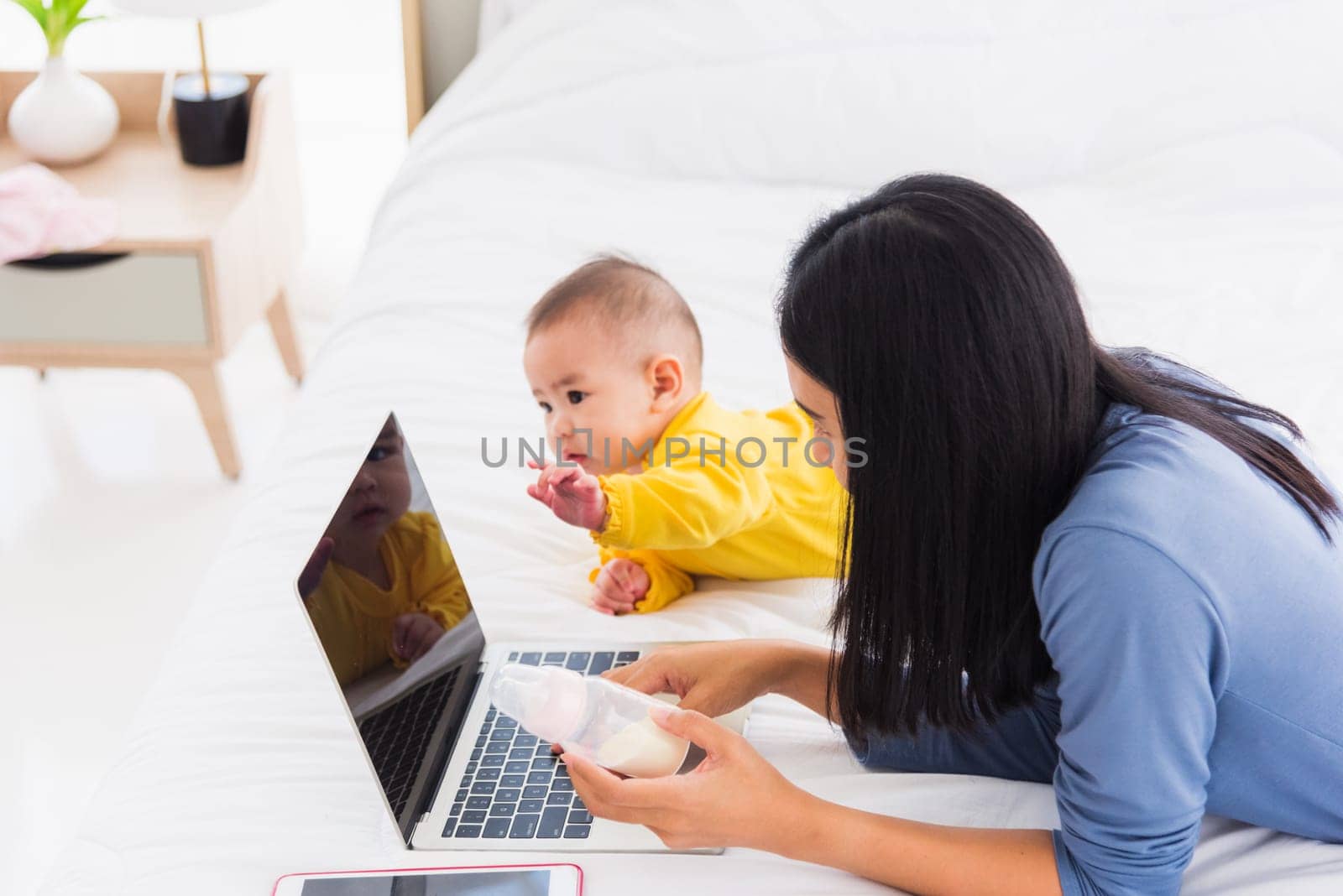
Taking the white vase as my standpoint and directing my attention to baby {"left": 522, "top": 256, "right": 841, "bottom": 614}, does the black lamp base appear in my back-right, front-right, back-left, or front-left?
front-left

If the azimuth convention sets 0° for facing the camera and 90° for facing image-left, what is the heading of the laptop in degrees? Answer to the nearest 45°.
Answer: approximately 270°

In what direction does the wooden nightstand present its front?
toward the camera

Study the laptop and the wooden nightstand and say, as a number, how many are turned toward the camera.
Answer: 1

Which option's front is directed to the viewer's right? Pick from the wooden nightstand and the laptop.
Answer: the laptop

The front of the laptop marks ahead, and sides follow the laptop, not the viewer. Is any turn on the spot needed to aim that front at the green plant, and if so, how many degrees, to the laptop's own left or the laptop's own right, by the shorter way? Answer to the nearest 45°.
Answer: approximately 135° to the laptop's own left

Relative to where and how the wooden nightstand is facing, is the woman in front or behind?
in front

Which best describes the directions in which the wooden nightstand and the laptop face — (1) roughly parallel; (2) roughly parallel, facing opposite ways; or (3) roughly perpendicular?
roughly perpendicular

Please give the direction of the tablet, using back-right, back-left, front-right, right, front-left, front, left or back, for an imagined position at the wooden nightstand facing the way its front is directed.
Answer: front
